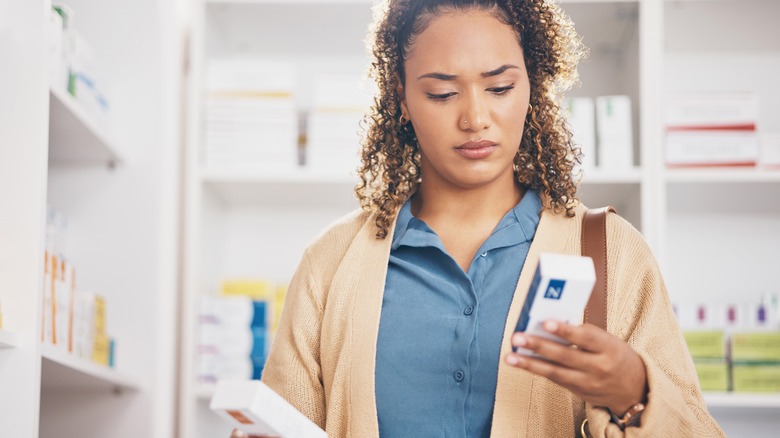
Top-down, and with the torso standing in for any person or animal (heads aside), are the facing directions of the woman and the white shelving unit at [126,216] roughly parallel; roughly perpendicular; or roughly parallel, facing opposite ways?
roughly perpendicular

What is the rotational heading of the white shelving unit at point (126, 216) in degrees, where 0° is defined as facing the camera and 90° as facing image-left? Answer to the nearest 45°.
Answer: approximately 315°

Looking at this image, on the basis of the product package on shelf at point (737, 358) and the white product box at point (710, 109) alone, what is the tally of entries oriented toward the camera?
2

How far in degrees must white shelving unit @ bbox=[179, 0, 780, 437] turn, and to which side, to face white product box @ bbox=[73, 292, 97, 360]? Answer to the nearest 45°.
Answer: approximately 45° to its right

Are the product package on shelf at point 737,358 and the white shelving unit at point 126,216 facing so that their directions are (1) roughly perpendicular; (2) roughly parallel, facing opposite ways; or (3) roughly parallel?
roughly perpendicular
